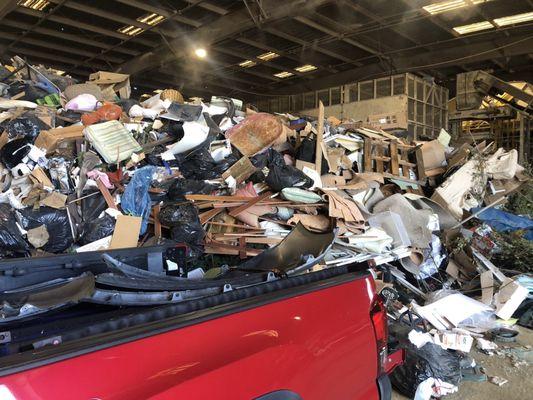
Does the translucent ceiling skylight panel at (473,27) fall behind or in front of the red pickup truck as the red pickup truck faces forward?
behind

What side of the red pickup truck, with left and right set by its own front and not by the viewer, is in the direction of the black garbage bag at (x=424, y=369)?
back

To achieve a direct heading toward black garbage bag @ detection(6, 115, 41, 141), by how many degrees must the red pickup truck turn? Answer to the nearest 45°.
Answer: approximately 90° to its right

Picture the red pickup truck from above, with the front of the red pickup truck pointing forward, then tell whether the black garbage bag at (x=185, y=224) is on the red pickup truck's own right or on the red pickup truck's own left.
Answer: on the red pickup truck's own right

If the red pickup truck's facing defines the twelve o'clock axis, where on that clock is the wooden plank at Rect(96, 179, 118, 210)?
The wooden plank is roughly at 4 o'clock from the red pickup truck.

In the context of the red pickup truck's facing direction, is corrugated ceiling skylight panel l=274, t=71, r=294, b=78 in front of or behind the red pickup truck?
behind

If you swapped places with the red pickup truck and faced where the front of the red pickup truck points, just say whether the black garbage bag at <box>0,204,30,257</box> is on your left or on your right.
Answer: on your right

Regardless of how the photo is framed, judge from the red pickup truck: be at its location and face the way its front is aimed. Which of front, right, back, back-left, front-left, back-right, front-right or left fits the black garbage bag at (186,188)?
back-right

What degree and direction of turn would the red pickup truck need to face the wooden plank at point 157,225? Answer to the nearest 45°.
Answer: approximately 135° to its right

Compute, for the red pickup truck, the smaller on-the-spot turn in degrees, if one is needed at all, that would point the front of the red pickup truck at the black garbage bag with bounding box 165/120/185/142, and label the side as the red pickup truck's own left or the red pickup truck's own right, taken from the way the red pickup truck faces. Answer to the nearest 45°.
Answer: approximately 135° to the red pickup truck's own right

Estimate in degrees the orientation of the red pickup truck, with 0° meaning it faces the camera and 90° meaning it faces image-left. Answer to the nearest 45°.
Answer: approximately 45°

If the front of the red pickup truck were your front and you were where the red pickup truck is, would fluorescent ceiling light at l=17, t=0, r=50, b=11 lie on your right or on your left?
on your right

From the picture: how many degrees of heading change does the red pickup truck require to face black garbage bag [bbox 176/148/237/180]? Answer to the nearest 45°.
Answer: approximately 135° to its right

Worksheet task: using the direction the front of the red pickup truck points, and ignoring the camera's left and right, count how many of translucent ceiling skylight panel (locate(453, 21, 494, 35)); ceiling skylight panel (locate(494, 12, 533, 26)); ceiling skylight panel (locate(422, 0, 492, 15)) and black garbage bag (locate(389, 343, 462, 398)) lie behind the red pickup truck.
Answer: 4
